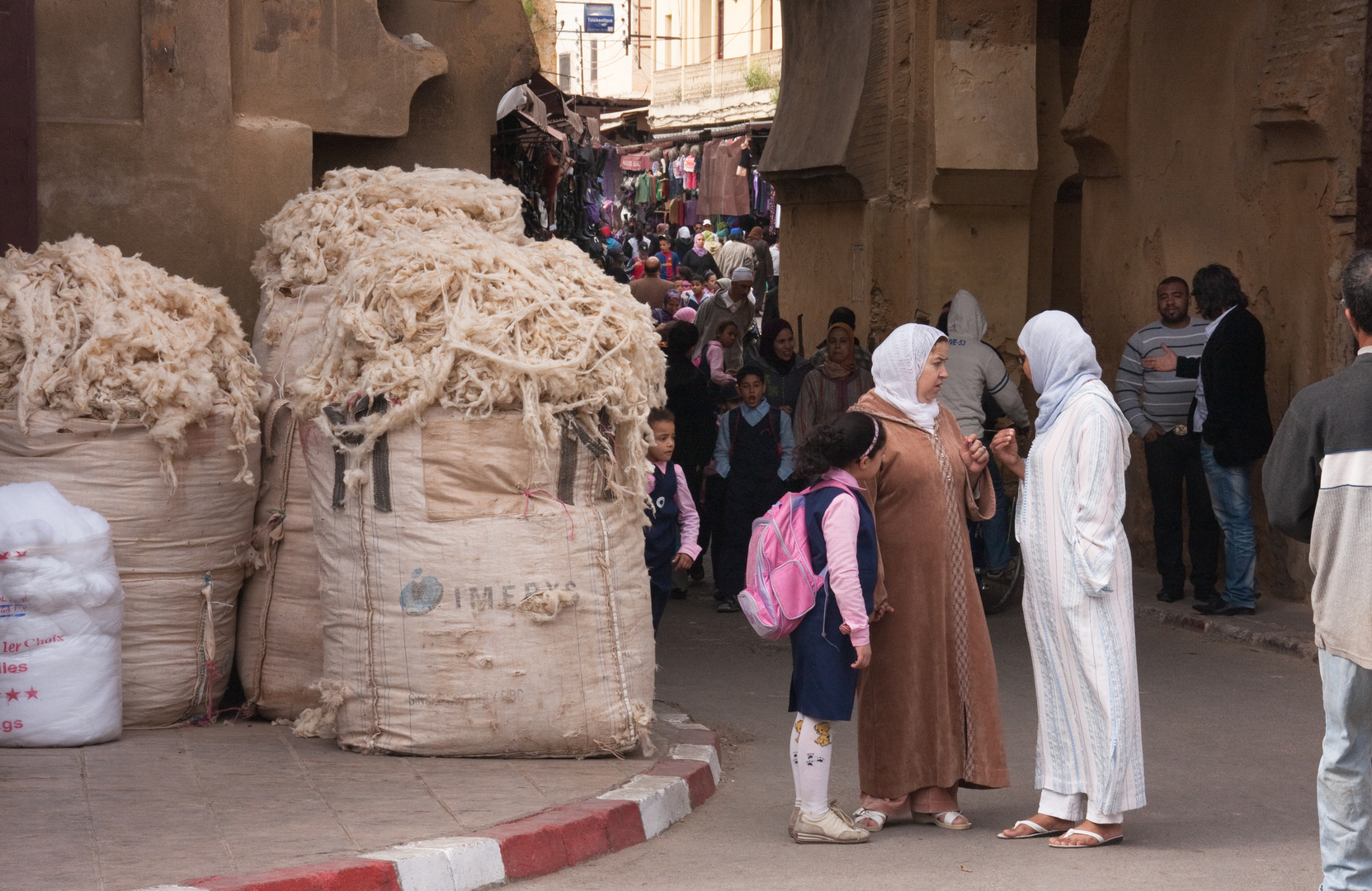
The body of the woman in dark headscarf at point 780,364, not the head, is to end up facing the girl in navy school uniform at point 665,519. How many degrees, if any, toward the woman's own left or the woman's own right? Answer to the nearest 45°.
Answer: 0° — they already face them

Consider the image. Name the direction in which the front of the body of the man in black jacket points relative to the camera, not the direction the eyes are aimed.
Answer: to the viewer's left

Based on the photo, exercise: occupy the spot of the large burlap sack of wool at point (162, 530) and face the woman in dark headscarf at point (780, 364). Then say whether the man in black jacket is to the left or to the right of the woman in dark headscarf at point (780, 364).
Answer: right

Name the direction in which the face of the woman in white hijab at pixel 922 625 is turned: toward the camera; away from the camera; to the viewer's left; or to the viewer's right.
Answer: to the viewer's right

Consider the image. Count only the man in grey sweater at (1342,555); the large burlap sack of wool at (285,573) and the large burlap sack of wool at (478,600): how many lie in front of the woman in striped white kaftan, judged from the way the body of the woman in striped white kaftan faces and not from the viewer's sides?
2

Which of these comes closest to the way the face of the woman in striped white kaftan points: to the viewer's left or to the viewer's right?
to the viewer's left

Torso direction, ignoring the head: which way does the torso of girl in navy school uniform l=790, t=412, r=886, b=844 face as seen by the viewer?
to the viewer's right
